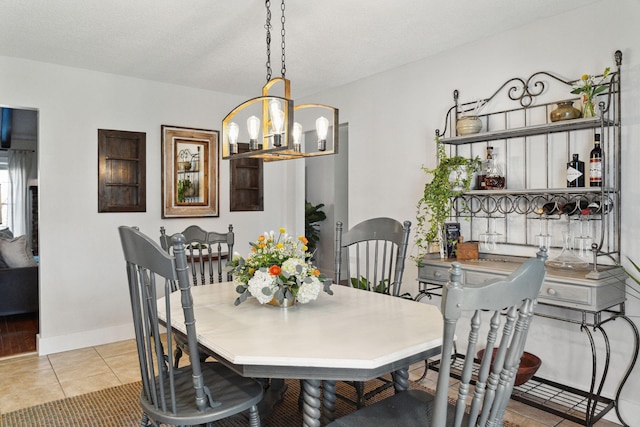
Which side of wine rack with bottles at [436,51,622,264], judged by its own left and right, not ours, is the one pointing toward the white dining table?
front

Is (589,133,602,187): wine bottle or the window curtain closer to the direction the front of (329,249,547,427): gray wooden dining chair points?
the window curtain

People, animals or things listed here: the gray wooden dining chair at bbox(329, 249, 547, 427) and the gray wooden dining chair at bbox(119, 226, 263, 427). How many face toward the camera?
0

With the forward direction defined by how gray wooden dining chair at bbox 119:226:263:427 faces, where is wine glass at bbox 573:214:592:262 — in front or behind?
in front

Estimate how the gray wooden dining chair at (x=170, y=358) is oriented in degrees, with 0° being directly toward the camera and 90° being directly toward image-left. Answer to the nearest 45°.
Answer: approximately 225°

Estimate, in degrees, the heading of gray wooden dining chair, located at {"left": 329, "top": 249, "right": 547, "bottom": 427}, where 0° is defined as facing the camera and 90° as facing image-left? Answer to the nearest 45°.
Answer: approximately 135°

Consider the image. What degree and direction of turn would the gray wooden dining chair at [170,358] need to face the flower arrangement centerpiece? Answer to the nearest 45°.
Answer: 0° — it already faces it

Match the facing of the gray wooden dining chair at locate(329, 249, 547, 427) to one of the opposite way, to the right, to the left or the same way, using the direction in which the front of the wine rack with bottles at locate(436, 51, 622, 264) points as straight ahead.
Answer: to the right

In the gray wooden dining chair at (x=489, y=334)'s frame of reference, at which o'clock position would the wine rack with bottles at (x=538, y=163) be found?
The wine rack with bottles is roughly at 2 o'clock from the gray wooden dining chair.

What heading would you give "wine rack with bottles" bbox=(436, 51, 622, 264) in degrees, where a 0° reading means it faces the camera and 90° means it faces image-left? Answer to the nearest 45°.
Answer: approximately 45°

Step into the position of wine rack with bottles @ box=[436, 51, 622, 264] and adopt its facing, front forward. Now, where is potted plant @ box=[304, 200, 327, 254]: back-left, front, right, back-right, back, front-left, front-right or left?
right

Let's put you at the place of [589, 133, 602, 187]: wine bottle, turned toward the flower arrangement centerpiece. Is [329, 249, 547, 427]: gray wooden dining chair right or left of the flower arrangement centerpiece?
left

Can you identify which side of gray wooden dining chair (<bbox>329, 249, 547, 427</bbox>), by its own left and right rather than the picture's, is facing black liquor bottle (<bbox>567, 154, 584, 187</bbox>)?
right

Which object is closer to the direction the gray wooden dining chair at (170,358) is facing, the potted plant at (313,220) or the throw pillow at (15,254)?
the potted plant

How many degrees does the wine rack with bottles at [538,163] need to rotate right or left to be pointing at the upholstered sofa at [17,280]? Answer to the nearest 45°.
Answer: approximately 45° to its right

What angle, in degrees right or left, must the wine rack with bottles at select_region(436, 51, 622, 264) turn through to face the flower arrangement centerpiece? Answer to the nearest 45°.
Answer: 0° — it already faces it

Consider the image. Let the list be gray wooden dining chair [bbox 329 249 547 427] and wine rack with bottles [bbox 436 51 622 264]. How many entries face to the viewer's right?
0
